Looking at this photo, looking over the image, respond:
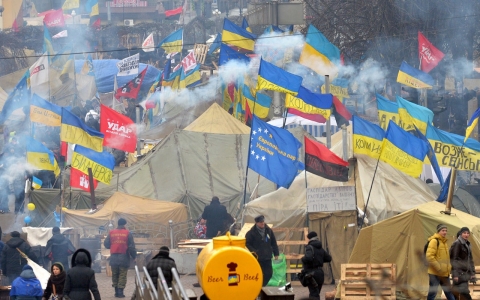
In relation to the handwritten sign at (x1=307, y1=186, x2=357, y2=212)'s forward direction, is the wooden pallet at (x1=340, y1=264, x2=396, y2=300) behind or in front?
in front

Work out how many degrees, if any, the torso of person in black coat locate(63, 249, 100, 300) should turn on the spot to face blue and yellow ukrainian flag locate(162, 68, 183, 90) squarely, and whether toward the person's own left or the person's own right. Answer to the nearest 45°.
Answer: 0° — they already face it

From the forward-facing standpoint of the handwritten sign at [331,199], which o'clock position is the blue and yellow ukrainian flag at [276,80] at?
The blue and yellow ukrainian flag is roughly at 5 o'clock from the handwritten sign.

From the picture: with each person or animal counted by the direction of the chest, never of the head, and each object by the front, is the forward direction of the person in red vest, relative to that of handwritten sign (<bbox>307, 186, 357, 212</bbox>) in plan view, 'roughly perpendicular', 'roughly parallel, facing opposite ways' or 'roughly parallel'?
roughly parallel, facing opposite ways

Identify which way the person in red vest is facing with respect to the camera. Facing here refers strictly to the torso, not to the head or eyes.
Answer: away from the camera

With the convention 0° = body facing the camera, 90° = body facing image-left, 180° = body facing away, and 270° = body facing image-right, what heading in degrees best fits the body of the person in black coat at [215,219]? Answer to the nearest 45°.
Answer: approximately 180°

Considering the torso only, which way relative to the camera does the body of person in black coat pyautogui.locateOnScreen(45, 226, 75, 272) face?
away from the camera

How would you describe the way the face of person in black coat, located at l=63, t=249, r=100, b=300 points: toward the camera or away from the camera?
away from the camera

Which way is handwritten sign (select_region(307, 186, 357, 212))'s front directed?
toward the camera

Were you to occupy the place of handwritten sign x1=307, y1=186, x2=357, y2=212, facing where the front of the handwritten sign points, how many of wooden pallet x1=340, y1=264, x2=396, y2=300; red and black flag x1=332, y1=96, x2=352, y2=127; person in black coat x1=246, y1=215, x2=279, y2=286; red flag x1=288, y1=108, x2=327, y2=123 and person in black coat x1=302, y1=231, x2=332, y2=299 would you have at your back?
2

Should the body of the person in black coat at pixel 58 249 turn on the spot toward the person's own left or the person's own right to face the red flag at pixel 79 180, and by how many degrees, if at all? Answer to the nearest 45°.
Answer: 0° — they already face it

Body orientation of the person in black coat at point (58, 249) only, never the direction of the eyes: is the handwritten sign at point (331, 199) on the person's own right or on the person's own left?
on the person's own right
